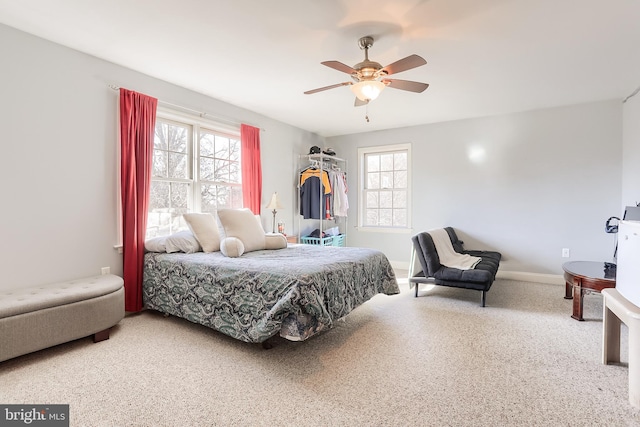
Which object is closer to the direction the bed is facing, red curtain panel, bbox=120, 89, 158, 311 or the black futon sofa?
the black futon sofa

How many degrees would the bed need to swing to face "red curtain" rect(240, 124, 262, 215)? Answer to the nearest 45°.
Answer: approximately 135° to its left

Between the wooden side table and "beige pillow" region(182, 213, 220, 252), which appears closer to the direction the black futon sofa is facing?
the wooden side table

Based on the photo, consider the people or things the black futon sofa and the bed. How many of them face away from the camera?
0

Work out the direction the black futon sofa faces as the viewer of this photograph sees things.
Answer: facing to the right of the viewer

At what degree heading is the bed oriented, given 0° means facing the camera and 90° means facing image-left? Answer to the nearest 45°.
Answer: approximately 315°
